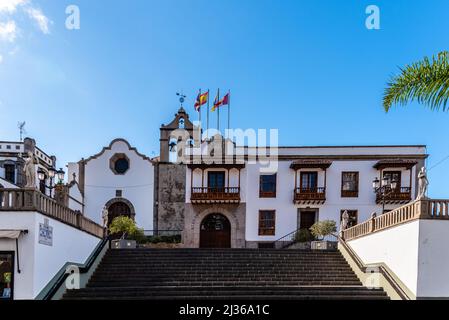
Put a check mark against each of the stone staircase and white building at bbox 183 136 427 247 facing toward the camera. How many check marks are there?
2

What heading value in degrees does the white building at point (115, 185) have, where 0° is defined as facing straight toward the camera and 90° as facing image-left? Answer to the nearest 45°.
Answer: approximately 0°

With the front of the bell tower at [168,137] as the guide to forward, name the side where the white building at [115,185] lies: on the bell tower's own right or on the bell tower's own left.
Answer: on the bell tower's own right

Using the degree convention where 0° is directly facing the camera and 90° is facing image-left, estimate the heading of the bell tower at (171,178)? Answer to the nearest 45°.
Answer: approximately 0°

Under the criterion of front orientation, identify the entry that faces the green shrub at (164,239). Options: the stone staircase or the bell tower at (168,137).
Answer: the bell tower

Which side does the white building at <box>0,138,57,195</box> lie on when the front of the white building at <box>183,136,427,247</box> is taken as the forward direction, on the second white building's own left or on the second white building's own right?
on the second white building's own right

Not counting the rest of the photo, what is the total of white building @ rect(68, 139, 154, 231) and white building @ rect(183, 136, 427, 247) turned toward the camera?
2

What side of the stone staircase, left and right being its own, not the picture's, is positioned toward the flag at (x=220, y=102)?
back
